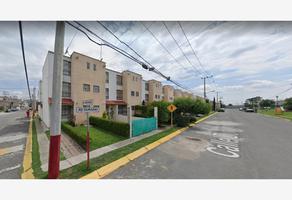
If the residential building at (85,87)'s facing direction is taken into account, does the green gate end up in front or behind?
in front

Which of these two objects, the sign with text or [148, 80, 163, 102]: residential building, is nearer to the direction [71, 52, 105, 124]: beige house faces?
the sign with text

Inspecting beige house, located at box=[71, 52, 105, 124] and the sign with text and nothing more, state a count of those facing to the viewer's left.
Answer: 0

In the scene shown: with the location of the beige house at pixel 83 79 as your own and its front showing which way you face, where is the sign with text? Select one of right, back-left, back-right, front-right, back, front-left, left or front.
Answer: front-right

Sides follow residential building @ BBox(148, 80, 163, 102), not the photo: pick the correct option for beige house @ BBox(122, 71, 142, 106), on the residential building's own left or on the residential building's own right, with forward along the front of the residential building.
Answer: on the residential building's own right

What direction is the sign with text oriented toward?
toward the camera

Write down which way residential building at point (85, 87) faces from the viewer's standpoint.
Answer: facing the viewer and to the right of the viewer

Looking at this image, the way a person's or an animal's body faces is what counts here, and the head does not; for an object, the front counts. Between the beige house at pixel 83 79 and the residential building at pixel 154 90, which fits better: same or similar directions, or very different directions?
same or similar directions

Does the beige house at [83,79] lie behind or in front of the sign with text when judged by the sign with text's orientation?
behind

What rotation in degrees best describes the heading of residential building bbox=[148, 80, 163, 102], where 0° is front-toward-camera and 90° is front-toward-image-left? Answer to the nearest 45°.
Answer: approximately 315°

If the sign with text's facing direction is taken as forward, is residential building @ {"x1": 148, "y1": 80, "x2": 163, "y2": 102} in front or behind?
behind
